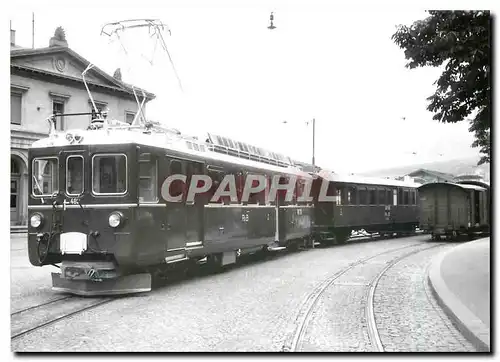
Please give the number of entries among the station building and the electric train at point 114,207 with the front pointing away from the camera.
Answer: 0

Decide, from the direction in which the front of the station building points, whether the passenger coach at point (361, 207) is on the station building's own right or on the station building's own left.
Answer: on the station building's own left

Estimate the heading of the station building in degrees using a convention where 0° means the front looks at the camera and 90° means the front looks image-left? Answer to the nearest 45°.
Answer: approximately 315°

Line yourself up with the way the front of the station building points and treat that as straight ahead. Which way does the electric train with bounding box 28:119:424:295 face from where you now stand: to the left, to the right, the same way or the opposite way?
to the right

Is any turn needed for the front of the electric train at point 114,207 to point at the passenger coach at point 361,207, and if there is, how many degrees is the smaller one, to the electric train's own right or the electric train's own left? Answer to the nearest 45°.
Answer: approximately 180°
